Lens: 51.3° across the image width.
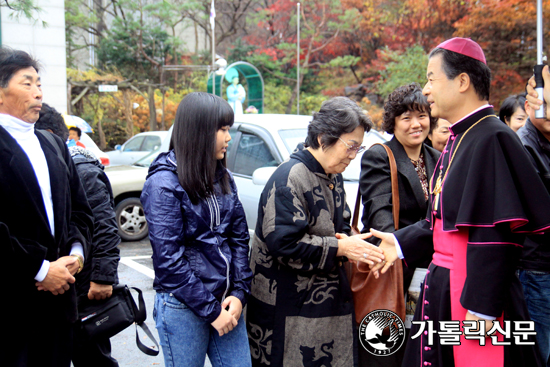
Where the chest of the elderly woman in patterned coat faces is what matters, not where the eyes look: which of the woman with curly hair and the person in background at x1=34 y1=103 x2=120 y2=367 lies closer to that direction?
the woman with curly hair

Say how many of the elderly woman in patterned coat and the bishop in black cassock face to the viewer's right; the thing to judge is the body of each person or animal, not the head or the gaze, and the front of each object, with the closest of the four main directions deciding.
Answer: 1

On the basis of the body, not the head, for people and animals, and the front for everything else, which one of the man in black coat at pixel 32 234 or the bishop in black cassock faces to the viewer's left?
the bishop in black cassock

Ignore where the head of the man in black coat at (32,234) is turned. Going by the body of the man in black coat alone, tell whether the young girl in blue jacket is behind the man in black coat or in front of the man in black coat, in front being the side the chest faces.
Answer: in front

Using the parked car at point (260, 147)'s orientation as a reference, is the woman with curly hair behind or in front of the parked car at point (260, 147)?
in front

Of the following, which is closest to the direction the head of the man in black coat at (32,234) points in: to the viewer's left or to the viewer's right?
to the viewer's right

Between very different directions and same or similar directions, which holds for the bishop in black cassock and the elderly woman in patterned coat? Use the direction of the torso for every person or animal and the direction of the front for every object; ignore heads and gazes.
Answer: very different directions

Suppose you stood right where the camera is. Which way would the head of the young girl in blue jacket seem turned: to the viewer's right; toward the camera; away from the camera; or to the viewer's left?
to the viewer's right

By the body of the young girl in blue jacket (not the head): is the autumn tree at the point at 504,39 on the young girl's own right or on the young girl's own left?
on the young girl's own left

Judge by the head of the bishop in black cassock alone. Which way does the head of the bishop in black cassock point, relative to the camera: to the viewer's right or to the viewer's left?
to the viewer's left

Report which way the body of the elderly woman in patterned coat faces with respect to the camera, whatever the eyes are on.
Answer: to the viewer's right

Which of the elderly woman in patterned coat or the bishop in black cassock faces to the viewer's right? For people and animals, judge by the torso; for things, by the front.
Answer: the elderly woman in patterned coat

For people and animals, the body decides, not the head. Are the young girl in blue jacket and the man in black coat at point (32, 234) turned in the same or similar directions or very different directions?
same or similar directions

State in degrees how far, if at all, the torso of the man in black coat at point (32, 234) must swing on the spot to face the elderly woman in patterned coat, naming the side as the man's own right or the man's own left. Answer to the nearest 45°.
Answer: approximately 45° to the man's own left

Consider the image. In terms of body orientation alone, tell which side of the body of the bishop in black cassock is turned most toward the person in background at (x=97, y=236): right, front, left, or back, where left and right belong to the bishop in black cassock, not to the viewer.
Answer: front
